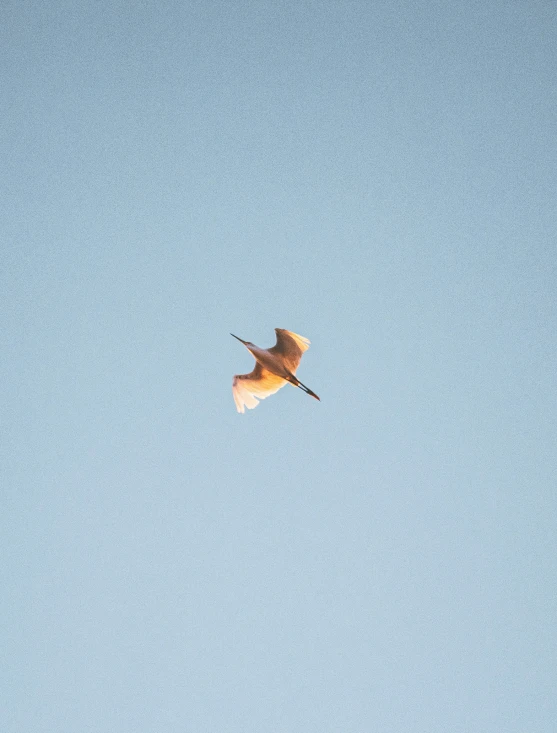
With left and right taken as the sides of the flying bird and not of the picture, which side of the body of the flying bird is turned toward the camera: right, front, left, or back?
left
